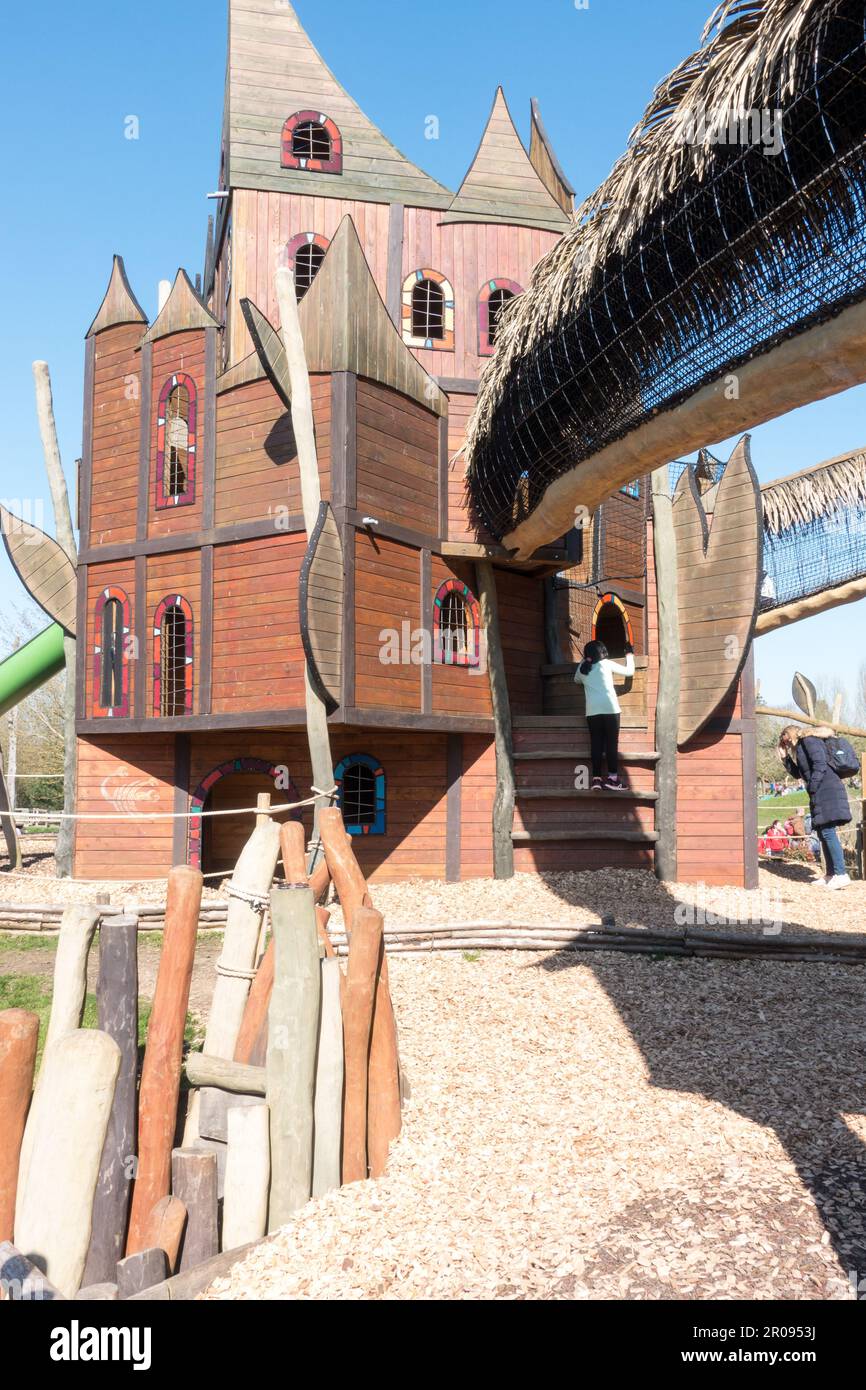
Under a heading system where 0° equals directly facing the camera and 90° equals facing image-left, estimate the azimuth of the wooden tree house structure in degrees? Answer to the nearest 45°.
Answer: approximately 0°

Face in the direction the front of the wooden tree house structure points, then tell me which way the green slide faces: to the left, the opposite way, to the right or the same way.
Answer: to the right

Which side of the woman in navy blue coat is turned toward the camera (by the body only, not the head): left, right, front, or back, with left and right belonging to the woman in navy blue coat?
left

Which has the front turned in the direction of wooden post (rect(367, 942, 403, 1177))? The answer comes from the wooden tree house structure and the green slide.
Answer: the wooden tree house structure

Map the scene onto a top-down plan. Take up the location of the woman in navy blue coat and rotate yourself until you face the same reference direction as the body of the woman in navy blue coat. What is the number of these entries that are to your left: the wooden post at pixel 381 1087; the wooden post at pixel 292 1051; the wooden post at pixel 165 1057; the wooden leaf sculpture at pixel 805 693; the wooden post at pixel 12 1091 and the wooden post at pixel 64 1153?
5

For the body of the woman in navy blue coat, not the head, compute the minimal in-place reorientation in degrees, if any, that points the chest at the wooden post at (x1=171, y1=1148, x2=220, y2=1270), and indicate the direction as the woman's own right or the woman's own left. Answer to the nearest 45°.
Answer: approximately 90° to the woman's own left

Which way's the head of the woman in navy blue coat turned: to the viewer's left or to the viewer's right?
to the viewer's left

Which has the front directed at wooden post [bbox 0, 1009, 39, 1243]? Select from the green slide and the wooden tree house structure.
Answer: the wooden tree house structure

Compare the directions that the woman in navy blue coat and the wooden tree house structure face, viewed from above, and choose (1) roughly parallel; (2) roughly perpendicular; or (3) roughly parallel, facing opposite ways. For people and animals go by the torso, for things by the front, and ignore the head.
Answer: roughly perpendicular

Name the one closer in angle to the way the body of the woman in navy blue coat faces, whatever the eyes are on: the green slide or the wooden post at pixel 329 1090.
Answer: the green slide

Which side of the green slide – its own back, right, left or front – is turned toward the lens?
left

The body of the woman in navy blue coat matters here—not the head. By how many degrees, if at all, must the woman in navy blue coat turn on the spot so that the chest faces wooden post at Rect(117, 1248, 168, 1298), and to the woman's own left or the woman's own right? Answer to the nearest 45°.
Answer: approximately 90° to the woman's own left
